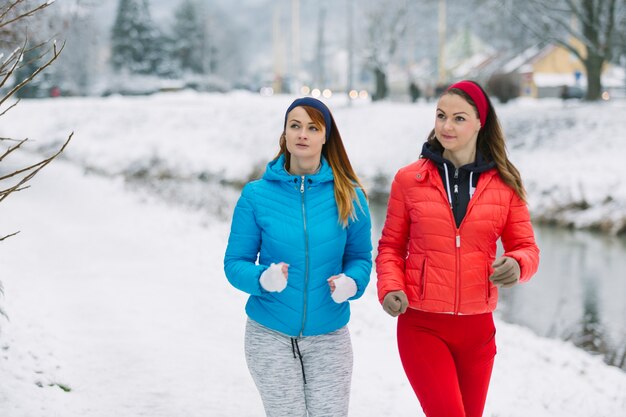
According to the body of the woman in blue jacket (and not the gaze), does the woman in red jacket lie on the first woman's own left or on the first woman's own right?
on the first woman's own left

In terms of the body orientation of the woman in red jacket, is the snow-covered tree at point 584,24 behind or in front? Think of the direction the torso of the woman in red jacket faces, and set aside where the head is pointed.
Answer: behind

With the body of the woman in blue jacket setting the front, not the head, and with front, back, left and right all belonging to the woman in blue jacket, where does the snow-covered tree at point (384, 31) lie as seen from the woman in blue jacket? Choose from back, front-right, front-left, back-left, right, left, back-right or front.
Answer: back

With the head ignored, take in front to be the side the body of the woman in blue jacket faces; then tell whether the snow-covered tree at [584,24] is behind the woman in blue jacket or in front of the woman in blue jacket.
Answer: behind

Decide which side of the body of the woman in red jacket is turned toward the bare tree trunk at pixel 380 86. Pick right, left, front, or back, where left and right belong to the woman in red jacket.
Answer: back

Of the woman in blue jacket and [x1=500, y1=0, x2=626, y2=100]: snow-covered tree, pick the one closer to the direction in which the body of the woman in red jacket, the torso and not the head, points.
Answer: the woman in blue jacket

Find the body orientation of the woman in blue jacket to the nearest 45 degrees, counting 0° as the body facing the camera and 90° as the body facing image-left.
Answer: approximately 0°

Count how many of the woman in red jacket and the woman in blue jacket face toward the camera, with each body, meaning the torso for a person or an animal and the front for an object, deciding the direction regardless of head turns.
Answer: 2
